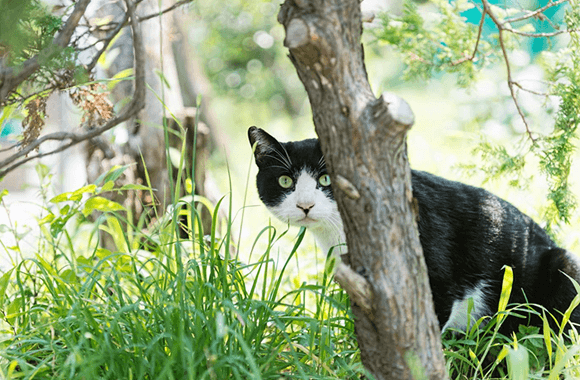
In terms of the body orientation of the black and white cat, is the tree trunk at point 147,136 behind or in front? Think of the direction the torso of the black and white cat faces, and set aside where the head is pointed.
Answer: in front

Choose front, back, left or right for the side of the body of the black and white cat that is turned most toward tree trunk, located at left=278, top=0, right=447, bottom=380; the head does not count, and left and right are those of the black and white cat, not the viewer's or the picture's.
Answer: left

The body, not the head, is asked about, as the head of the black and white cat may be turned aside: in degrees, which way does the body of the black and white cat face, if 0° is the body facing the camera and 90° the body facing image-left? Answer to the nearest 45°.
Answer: approximately 90°

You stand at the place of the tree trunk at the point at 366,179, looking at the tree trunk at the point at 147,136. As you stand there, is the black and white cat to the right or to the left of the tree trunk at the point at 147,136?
right
